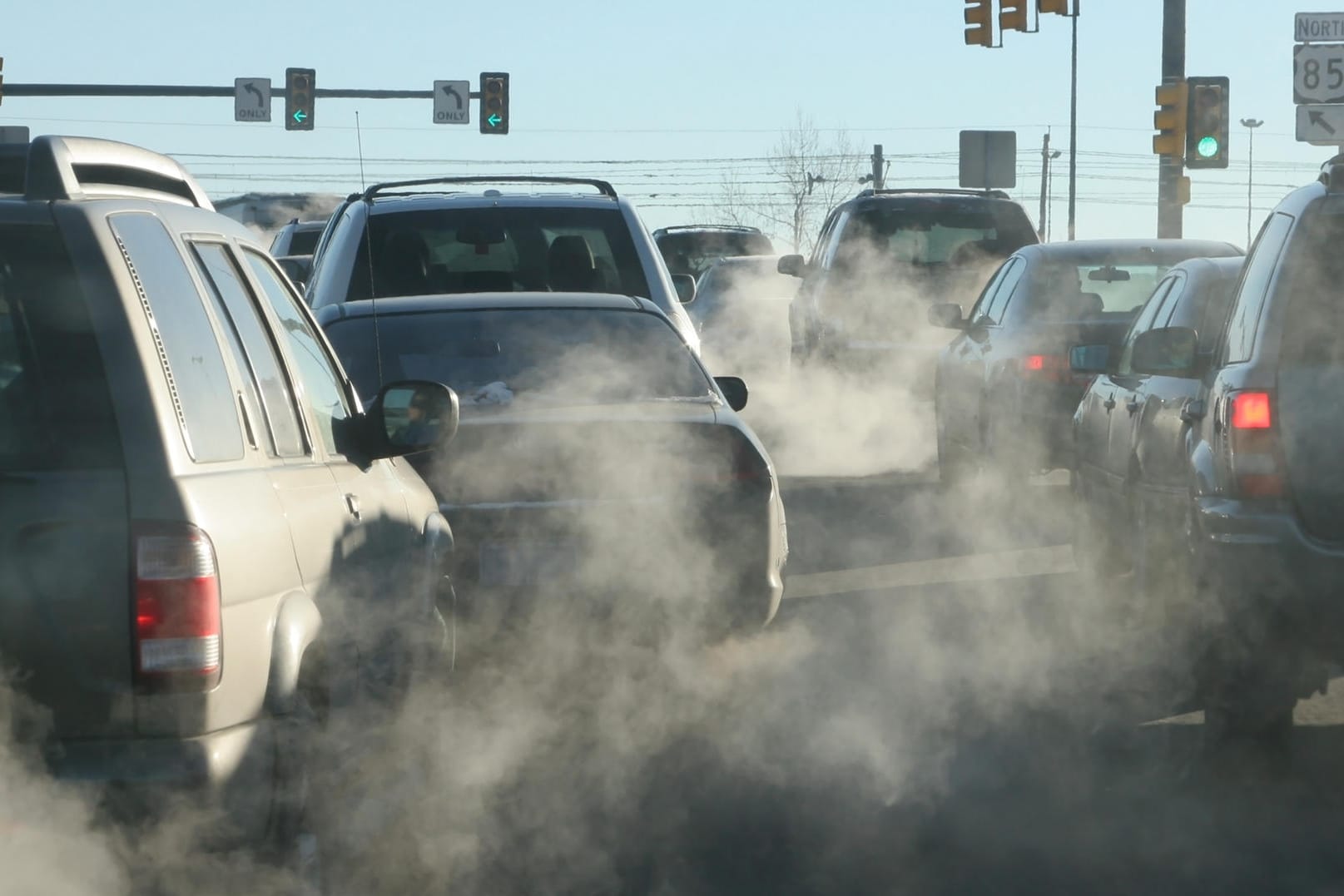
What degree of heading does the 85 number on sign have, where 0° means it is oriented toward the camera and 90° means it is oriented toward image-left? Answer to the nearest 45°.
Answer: approximately 0°

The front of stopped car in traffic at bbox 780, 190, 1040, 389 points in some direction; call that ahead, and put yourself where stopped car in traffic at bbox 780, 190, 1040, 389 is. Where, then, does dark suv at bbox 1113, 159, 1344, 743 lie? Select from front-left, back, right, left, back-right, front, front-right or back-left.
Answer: back

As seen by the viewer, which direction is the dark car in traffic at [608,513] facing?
away from the camera

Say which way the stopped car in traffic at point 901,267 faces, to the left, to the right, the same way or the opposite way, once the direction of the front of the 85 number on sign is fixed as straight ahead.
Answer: the opposite way

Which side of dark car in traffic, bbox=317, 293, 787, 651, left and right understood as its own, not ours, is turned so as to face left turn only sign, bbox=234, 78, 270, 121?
front

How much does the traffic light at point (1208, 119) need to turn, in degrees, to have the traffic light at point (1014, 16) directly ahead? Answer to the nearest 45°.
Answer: approximately 135° to its right

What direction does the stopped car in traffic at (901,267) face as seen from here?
away from the camera

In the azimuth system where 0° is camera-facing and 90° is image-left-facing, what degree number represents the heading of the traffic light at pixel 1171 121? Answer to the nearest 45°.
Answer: approximately 90°

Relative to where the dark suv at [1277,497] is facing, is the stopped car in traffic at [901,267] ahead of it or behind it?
ahead

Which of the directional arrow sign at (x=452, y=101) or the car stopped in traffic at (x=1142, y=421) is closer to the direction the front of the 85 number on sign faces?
the car stopped in traffic

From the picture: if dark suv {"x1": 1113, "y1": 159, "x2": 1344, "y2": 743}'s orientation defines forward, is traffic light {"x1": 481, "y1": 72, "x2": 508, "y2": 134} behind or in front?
in front
